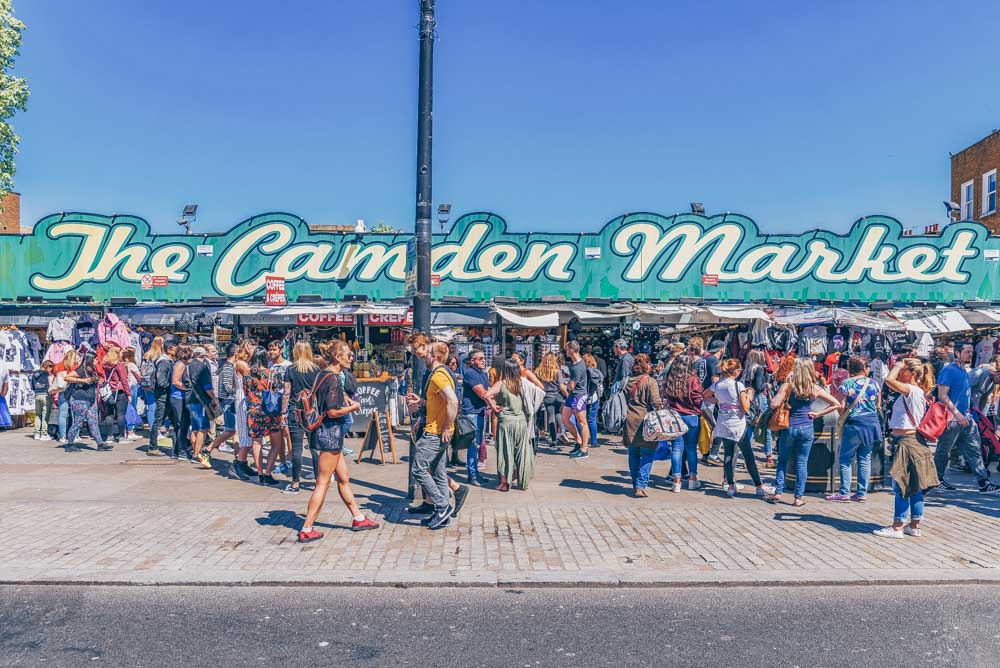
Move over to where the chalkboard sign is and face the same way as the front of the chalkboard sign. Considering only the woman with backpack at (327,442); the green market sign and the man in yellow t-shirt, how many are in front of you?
2

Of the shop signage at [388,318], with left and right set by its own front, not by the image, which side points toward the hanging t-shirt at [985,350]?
left

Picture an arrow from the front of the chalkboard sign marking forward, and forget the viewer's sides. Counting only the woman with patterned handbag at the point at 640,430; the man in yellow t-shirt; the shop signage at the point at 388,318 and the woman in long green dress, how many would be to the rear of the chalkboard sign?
1

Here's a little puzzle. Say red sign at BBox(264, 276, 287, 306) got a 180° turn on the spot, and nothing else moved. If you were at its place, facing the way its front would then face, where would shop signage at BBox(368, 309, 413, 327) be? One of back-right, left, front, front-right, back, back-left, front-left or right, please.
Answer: back-right

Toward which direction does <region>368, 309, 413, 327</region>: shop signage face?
toward the camera

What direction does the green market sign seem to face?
toward the camera

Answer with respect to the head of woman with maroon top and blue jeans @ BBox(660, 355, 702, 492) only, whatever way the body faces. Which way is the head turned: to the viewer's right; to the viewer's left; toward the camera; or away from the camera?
away from the camera

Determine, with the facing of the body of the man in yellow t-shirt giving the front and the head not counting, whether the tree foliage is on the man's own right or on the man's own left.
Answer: on the man's own right
